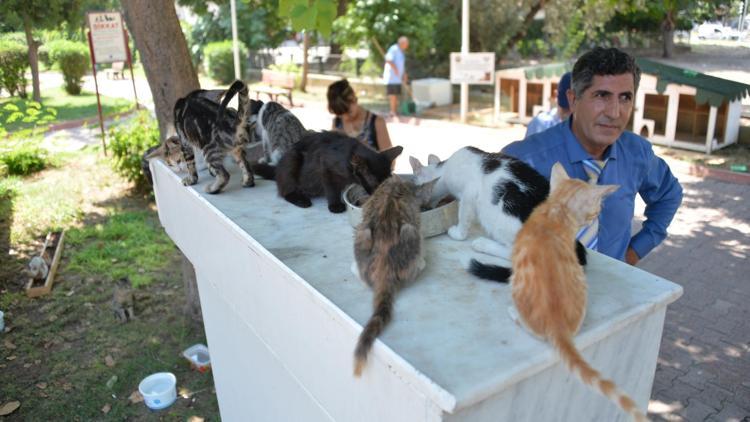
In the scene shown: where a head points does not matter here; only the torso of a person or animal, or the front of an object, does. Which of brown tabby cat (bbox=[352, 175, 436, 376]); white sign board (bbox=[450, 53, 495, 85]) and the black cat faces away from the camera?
the brown tabby cat

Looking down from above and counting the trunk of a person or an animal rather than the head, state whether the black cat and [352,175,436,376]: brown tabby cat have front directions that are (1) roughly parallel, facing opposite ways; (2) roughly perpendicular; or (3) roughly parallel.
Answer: roughly perpendicular

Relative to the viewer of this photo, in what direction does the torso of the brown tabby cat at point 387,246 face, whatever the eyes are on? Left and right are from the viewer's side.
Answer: facing away from the viewer

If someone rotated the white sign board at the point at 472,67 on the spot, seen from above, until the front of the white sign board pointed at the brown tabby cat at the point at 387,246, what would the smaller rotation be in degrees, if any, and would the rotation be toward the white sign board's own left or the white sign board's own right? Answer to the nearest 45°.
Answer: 0° — it already faces it

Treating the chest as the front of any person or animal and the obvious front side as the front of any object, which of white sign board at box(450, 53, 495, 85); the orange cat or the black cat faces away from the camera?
the orange cat

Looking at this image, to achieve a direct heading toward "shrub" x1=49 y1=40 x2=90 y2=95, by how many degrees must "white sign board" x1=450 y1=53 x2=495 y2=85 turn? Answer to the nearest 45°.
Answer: approximately 90° to its right

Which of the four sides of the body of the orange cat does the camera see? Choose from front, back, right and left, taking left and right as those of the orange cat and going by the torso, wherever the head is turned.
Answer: back

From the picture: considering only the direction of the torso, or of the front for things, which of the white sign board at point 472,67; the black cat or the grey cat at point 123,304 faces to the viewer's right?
the black cat

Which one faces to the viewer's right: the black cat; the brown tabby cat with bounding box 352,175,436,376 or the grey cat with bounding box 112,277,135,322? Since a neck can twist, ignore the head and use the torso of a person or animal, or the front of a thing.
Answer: the black cat

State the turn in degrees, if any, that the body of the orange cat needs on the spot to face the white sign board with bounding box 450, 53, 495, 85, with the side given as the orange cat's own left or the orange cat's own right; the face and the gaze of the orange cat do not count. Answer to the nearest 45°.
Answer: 0° — it already faces it

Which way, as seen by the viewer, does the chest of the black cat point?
to the viewer's right
